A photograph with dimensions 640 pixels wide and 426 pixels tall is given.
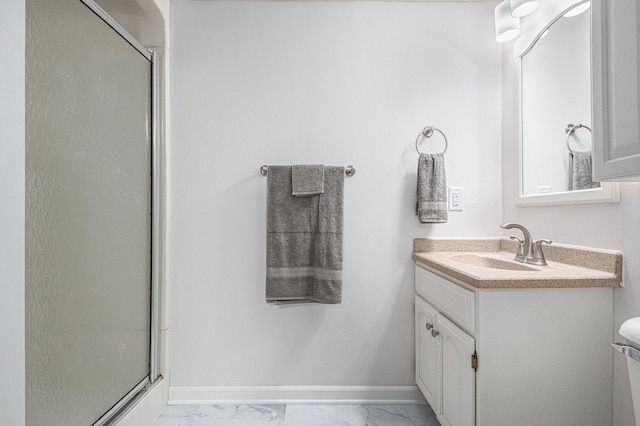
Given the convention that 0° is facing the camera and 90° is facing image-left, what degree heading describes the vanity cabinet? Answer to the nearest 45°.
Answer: approximately 45°

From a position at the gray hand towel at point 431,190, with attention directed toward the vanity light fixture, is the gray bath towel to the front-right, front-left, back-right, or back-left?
back-right

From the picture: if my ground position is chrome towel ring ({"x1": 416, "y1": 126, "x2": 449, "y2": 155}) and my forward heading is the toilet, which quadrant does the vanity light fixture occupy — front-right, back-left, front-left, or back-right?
front-left
